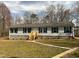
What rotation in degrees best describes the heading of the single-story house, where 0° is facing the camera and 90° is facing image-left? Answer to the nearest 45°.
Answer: approximately 0°
